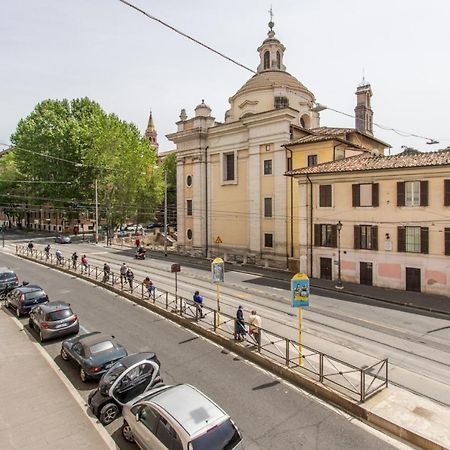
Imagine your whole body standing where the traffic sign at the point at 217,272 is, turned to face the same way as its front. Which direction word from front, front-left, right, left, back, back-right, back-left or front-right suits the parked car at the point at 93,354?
front-right

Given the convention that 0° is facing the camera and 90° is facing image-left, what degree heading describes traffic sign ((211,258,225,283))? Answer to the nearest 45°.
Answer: approximately 0°

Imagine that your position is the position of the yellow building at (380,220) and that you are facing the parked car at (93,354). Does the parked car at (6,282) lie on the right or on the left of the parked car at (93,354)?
right

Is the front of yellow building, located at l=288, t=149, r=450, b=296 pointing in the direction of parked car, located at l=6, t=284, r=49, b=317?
yes
